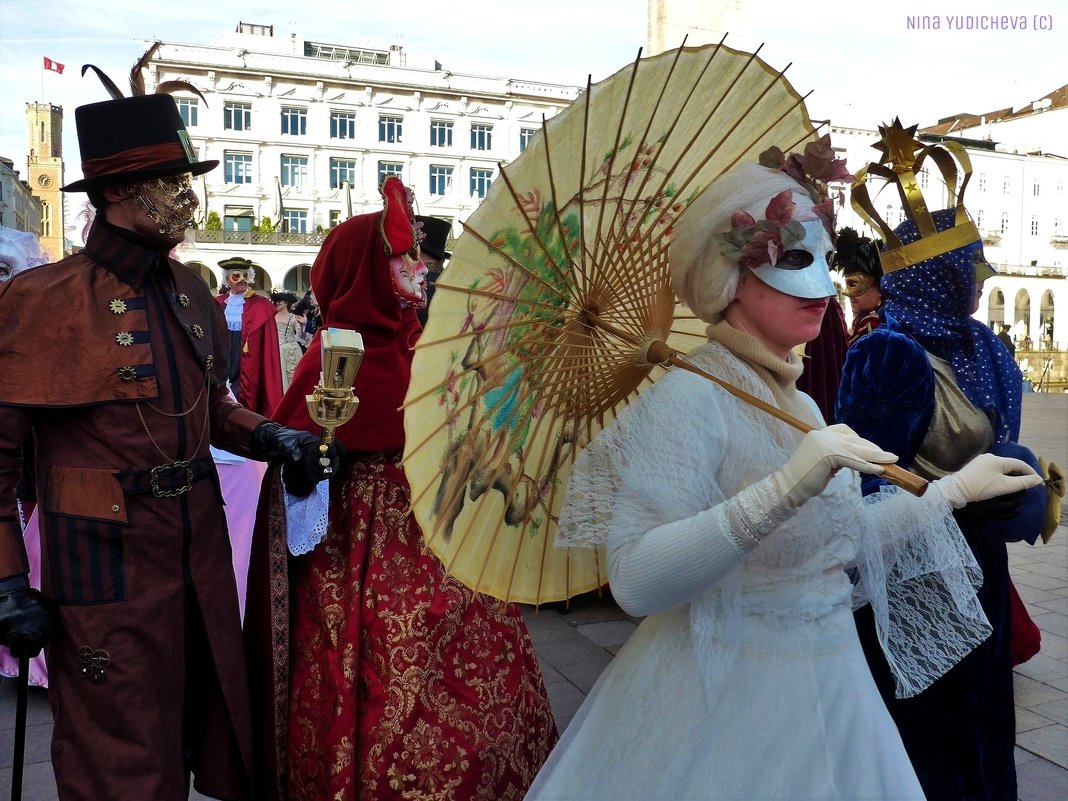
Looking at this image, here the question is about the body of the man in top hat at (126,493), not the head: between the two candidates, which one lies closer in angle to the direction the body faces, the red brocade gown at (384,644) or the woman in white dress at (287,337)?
the red brocade gown

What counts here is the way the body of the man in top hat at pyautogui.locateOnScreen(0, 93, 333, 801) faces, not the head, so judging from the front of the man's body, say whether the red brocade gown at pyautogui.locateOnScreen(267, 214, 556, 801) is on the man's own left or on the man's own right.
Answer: on the man's own left

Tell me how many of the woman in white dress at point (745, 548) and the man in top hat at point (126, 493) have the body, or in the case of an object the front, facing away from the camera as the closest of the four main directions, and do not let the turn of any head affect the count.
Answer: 0

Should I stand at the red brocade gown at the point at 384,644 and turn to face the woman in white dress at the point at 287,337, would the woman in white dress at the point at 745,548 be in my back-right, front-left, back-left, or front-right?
back-right

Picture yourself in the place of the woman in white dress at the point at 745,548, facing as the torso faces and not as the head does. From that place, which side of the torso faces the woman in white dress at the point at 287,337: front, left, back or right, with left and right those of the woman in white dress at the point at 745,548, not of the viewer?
back

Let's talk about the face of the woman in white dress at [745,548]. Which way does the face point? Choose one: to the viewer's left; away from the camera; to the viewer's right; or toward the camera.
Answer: to the viewer's right

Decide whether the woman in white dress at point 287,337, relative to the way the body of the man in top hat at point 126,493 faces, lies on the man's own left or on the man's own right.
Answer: on the man's own left

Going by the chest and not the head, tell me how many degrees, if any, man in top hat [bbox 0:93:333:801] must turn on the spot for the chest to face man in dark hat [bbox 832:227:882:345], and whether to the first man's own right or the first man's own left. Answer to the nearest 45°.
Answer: approximately 90° to the first man's own left

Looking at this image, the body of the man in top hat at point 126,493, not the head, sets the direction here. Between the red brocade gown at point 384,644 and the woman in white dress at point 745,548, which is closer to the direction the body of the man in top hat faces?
the woman in white dress

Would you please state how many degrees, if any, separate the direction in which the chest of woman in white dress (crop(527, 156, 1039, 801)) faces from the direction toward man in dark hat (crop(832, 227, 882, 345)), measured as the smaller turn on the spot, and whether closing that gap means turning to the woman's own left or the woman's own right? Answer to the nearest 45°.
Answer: approximately 135° to the woman's own left

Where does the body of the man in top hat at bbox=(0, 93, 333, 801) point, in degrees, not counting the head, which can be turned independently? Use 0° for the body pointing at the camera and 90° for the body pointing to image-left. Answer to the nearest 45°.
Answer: approximately 315°

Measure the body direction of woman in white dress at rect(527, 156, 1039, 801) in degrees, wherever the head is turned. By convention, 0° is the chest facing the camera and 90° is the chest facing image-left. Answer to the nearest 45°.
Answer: approximately 315°
